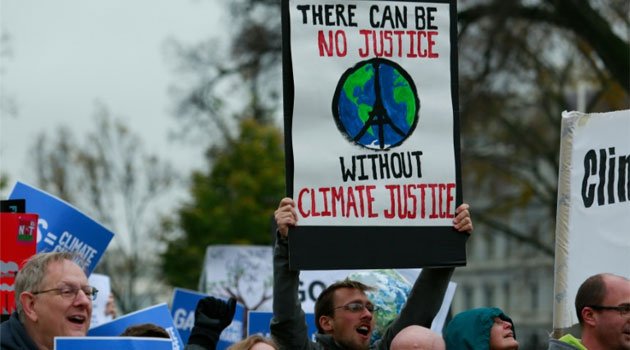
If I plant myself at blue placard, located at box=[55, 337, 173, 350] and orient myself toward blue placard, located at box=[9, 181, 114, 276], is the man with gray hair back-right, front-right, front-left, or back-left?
front-left

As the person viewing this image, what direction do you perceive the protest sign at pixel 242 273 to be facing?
facing the viewer

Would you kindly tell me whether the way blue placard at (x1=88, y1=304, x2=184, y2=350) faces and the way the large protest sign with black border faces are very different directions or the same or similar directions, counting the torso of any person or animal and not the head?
same or similar directions

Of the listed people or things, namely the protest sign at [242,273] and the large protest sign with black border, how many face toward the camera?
2

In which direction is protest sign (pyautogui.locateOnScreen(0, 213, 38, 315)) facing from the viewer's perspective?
toward the camera

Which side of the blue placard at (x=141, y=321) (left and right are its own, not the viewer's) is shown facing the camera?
front

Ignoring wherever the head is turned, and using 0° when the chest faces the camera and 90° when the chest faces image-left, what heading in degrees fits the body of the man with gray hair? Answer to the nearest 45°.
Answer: approximately 315°

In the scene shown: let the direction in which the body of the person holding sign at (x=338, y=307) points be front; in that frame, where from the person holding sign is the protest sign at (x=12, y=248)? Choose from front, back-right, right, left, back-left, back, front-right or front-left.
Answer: back-right

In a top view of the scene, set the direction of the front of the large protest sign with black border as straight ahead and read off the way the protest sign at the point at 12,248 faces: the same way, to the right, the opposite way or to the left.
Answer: the same way

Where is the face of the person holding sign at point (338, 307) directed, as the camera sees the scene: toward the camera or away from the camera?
toward the camera

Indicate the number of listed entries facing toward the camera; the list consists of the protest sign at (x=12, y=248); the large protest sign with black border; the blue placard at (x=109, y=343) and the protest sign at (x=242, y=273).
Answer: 4

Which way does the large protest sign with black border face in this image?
toward the camera

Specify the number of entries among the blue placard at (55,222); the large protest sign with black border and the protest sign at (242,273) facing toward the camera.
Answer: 3

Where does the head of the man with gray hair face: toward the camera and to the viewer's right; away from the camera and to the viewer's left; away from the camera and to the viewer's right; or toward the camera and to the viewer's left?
toward the camera and to the viewer's right

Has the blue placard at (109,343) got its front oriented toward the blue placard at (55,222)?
no

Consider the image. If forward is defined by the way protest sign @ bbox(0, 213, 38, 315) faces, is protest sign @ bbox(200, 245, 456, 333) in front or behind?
behind

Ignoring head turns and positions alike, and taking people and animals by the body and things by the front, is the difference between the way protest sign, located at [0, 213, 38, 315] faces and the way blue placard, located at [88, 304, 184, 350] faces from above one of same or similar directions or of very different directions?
same or similar directions
